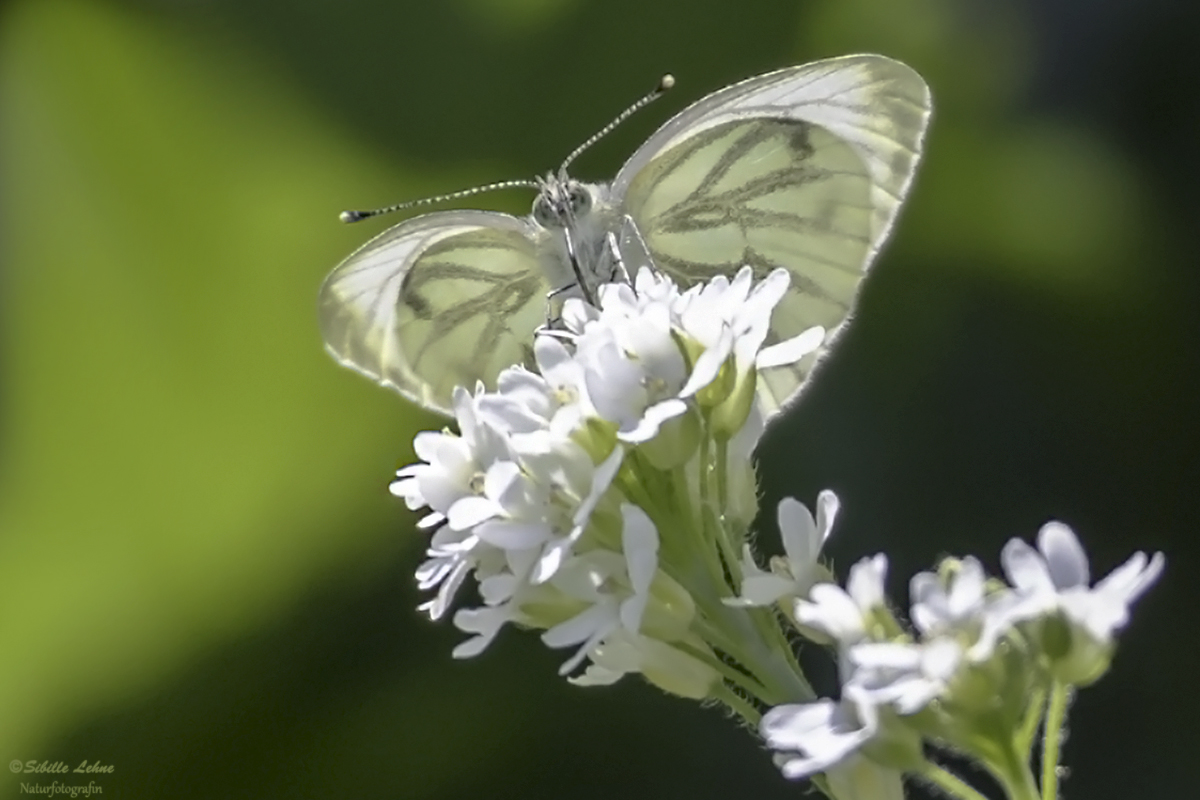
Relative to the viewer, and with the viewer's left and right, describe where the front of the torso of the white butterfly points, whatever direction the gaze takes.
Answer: facing the viewer
